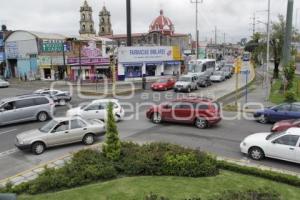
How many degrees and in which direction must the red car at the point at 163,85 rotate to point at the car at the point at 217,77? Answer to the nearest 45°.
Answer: approximately 180°

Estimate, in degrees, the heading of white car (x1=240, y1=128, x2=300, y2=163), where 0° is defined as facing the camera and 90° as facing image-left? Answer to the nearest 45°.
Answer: approximately 90°

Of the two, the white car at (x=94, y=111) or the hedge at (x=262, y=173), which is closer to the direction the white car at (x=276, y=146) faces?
the white car

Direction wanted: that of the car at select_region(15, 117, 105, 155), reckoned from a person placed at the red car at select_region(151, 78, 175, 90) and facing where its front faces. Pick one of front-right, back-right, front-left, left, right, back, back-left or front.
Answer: front-left

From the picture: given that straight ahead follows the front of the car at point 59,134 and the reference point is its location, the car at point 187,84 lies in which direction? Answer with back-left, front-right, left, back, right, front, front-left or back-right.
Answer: back-right

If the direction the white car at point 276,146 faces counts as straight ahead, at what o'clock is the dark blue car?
The dark blue car is roughly at 3 o'clock from the white car.

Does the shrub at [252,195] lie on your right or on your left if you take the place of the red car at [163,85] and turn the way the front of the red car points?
on your left

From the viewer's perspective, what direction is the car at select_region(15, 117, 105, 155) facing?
to the viewer's left

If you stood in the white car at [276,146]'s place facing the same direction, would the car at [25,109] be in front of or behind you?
in front

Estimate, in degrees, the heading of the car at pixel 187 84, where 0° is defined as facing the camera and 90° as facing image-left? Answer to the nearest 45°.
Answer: approximately 45°

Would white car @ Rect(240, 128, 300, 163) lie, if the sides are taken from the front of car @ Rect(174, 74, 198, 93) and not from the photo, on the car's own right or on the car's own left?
on the car's own left
